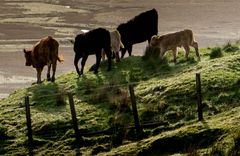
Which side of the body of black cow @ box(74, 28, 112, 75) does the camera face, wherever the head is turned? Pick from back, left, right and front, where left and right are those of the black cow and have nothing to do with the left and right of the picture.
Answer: left

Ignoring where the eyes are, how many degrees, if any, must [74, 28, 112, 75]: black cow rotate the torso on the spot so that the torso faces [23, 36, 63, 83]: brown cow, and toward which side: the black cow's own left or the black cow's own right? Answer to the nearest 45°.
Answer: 0° — it already faces it

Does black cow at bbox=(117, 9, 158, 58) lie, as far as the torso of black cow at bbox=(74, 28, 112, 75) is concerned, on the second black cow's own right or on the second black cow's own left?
on the second black cow's own right
